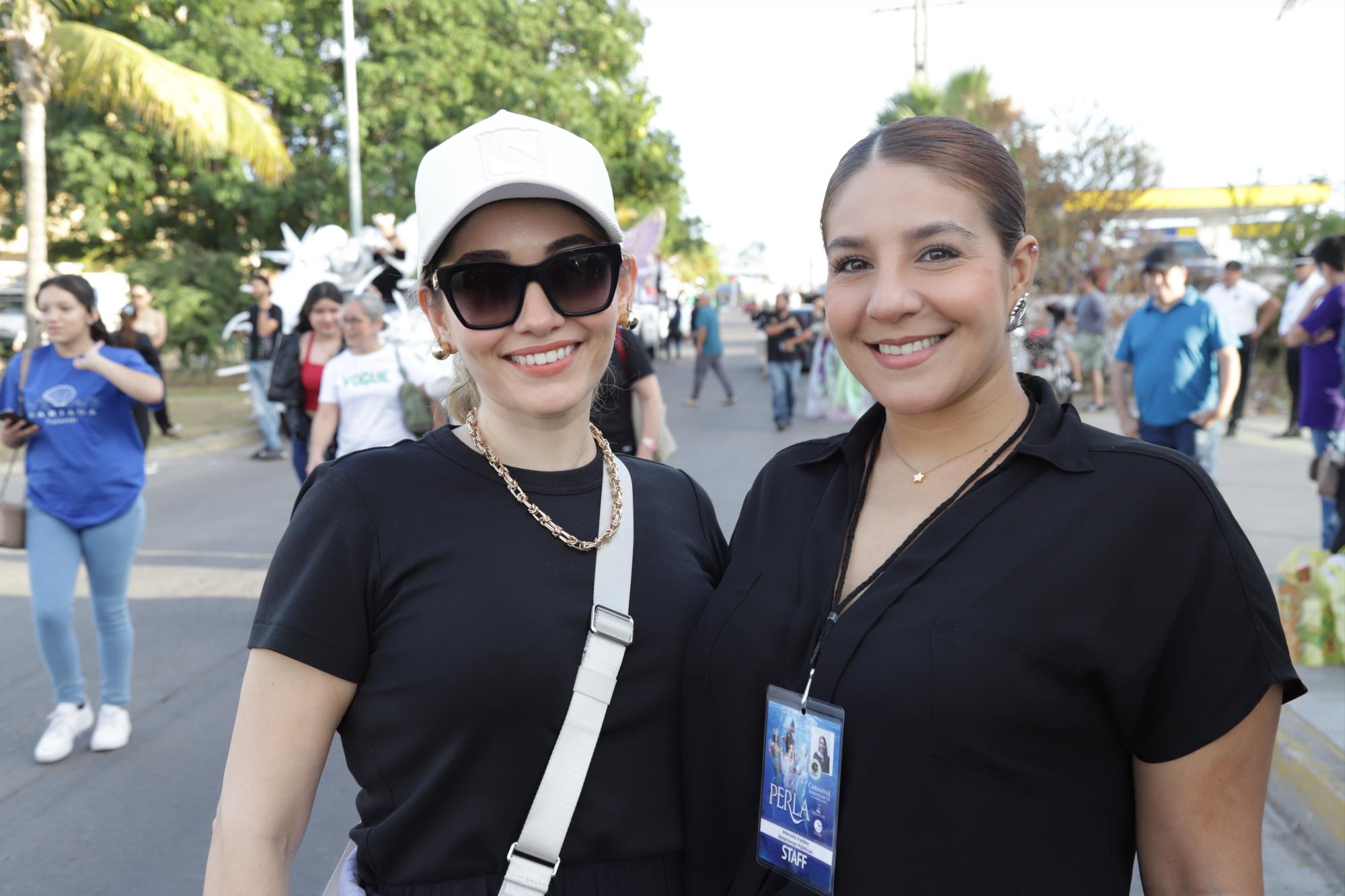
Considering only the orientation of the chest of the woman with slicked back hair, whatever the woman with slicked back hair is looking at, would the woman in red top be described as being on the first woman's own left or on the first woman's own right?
on the first woman's own right

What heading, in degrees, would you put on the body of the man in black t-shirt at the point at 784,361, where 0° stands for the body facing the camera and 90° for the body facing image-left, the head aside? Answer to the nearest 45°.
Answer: approximately 0°

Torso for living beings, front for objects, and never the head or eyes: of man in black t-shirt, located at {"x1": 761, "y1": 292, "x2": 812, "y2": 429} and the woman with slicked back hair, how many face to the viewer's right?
0

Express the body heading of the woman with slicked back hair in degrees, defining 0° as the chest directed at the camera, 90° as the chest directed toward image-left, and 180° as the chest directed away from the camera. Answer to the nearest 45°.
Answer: approximately 45°

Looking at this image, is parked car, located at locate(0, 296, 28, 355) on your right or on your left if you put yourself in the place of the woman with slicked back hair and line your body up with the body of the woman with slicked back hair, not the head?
on your right

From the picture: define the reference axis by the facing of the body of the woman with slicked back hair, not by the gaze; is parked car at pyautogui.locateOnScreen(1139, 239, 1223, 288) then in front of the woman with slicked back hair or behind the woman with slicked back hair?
behind

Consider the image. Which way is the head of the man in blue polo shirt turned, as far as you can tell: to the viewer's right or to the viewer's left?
to the viewer's left

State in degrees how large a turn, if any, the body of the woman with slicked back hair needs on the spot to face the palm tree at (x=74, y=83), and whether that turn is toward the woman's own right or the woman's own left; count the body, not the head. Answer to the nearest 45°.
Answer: approximately 90° to the woman's own right

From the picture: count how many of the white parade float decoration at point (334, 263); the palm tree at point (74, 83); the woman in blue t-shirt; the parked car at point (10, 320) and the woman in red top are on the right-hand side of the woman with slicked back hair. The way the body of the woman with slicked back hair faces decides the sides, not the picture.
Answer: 5

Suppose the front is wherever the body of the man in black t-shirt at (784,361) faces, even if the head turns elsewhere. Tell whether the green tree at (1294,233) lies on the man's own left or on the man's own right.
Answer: on the man's own left

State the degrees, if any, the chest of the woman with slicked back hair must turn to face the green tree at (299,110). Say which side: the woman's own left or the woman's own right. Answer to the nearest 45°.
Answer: approximately 90° to the woman's own right

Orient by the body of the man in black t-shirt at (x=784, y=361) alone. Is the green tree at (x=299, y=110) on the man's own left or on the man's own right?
on the man's own right
